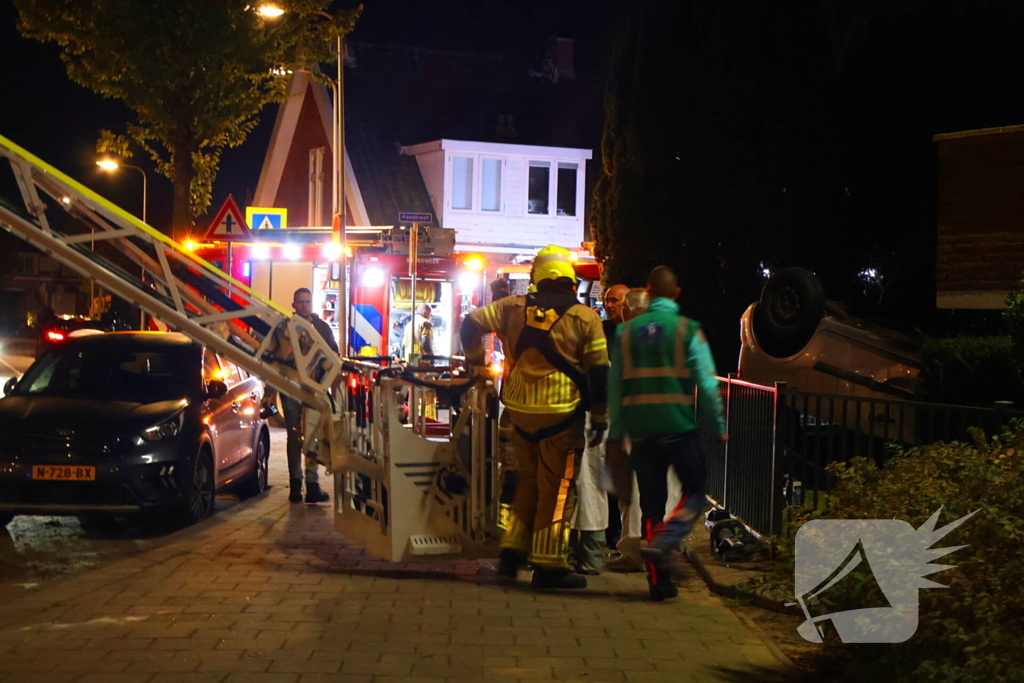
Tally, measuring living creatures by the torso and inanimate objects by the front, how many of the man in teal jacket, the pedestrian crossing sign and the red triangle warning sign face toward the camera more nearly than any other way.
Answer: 2

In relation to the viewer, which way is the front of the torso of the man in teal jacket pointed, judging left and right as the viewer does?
facing away from the viewer

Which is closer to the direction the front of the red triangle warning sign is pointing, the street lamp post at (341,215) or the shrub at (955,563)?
the shrub

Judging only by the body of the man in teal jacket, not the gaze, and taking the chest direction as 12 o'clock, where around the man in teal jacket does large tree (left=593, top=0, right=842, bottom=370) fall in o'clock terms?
The large tree is roughly at 12 o'clock from the man in teal jacket.

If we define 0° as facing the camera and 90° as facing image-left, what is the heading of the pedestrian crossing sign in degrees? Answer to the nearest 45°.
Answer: approximately 0°

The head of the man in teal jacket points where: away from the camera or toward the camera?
away from the camera

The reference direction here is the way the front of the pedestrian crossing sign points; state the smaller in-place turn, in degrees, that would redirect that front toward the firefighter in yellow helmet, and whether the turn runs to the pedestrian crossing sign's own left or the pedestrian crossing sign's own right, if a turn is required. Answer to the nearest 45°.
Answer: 0° — it already faces them

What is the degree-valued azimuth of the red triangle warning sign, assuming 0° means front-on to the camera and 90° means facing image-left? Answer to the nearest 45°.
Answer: approximately 0°

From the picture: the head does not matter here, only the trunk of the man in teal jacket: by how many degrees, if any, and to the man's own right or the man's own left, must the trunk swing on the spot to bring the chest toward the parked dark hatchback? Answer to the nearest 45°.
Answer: approximately 90° to the man's own left
